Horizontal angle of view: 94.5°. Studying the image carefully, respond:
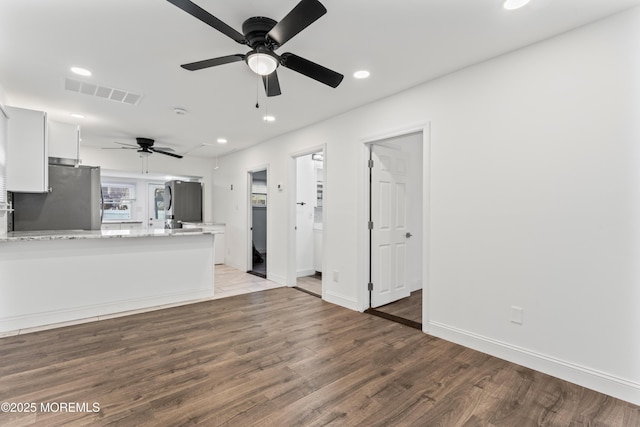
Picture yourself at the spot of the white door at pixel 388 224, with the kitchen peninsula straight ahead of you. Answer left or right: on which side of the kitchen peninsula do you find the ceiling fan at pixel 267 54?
left

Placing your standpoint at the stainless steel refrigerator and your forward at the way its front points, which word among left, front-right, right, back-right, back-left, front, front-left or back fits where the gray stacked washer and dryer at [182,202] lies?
front-left

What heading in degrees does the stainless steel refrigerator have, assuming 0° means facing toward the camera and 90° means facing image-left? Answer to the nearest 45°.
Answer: approximately 270°

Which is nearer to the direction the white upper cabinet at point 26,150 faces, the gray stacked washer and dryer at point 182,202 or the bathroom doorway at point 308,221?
the bathroom doorway

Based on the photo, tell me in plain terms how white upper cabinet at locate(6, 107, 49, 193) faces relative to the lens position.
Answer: facing to the right of the viewer

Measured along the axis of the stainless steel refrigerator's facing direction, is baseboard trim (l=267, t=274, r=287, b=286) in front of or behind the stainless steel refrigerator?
in front

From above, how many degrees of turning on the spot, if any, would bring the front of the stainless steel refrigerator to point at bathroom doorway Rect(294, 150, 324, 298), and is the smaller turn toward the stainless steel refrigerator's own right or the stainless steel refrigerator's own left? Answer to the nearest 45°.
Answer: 0° — it already faces it
